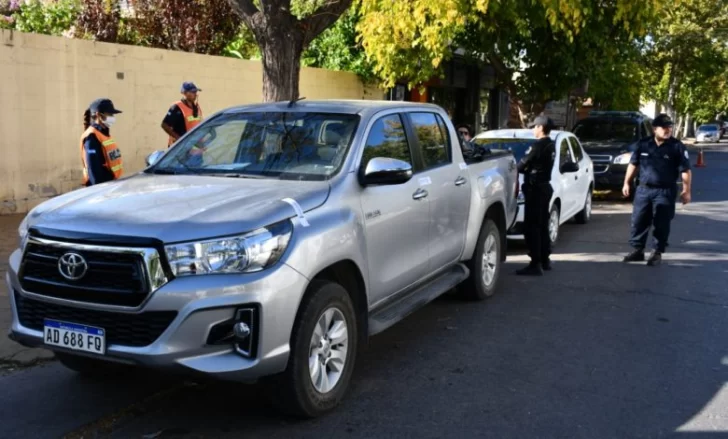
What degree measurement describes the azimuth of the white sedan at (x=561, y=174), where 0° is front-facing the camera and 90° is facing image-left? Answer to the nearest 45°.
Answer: approximately 45°

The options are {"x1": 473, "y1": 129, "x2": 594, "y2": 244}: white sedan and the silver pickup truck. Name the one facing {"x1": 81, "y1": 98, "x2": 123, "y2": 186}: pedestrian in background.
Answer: the white sedan

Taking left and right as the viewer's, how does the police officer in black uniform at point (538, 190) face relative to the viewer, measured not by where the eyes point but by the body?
facing to the left of the viewer

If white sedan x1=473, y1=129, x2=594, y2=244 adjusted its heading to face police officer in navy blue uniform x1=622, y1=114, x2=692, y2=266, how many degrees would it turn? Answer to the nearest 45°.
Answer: approximately 90° to its left

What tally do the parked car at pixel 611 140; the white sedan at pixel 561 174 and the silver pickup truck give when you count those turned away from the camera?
0

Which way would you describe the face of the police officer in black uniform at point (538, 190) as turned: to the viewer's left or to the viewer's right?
to the viewer's left

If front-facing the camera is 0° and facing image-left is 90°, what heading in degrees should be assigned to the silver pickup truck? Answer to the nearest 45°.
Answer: approximately 45°

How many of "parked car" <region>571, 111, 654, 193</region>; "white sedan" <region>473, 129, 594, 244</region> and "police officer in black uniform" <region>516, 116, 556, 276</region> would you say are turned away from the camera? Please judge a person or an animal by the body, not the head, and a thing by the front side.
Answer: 0

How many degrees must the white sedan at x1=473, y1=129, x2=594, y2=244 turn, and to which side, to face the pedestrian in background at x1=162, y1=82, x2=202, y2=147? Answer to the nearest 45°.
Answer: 0° — it already faces them

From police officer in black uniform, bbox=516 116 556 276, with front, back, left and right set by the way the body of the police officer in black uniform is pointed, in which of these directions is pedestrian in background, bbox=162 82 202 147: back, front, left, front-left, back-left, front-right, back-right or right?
front

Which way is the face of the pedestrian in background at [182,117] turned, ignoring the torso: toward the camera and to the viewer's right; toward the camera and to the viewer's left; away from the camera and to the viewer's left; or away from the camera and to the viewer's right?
toward the camera and to the viewer's right

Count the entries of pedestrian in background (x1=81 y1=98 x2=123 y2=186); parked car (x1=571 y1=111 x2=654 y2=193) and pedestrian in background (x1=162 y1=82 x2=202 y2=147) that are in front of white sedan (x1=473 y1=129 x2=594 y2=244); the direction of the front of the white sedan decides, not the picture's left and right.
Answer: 2

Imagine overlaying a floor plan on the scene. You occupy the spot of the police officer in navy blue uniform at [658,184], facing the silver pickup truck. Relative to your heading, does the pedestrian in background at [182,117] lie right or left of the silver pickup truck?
right

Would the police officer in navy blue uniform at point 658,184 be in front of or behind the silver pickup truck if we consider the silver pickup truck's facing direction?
behind

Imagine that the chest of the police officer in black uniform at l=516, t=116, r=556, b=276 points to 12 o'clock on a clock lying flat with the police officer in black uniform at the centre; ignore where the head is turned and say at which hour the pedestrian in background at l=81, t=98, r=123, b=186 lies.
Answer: The pedestrian in background is roughly at 11 o'clock from the police officer in black uniform.
